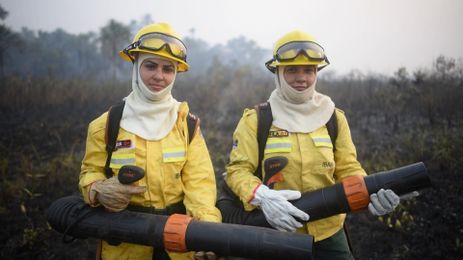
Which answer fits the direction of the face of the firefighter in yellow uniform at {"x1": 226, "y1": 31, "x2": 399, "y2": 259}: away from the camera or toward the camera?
toward the camera

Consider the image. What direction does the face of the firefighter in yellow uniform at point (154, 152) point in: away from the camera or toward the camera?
toward the camera

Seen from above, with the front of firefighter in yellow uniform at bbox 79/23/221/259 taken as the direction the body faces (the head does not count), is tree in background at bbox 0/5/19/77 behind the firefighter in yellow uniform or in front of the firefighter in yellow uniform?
behind

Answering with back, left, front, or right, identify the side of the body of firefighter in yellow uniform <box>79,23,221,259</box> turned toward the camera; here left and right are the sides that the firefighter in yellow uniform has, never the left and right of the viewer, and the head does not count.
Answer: front

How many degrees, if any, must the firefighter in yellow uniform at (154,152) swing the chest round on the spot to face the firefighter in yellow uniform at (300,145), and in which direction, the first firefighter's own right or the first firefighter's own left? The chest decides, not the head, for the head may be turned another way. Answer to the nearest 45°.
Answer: approximately 90° to the first firefighter's own left
